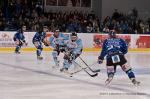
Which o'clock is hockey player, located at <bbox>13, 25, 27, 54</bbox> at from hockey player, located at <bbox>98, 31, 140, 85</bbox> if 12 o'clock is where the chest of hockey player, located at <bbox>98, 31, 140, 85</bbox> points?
hockey player, located at <bbox>13, 25, 27, 54</bbox> is roughly at 11 o'clock from hockey player, located at <bbox>98, 31, 140, 85</bbox>.

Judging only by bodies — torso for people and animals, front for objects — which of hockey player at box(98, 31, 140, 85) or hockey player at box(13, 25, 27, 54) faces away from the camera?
hockey player at box(98, 31, 140, 85)

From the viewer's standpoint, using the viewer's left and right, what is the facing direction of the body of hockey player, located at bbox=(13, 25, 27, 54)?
facing the viewer and to the right of the viewer

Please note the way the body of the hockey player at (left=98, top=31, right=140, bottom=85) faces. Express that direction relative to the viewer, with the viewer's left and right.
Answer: facing away from the viewer

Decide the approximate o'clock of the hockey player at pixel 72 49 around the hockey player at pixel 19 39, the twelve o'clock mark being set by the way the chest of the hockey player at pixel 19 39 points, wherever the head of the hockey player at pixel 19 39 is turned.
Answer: the hockey player at pixel 72 49 is roughly at 1 o'clock from the hockey player at pixel 19 39.

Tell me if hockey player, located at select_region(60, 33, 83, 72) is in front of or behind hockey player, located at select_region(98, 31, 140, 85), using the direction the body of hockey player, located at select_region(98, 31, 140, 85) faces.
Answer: in front

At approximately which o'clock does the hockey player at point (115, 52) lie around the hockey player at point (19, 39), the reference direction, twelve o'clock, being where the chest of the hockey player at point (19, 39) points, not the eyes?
the hockey player at point (115, 52) is roughly at 1 o'clock from the hockey player at point (19, 39).

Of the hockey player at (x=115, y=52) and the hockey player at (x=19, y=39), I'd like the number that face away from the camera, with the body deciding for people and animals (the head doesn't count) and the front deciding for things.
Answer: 1
